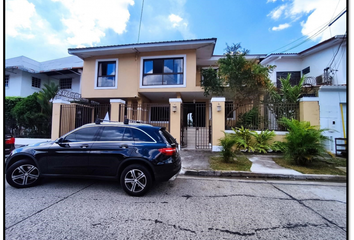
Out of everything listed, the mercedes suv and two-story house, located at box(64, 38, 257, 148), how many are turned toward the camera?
1

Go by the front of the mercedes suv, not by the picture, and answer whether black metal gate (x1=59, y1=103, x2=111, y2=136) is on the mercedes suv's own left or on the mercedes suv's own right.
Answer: on the mercedes suv's own right

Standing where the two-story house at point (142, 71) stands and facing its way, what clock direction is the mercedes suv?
The mercedes suv is roughly at 12 o'clock from the two-story house.

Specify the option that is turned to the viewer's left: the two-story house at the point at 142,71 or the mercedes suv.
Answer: the mercedes suv

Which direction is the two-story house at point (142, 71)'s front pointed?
toward the camera

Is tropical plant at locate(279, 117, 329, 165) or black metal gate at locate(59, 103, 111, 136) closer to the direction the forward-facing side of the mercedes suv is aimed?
the black metal gate

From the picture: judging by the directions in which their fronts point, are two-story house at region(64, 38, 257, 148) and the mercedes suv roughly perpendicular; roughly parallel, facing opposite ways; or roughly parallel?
roughly perpendicular

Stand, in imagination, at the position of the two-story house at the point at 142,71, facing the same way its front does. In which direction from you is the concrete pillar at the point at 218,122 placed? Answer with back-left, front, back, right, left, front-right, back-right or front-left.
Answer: front-left

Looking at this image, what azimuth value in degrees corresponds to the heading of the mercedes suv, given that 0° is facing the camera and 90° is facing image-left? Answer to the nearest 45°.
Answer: approximately 90°

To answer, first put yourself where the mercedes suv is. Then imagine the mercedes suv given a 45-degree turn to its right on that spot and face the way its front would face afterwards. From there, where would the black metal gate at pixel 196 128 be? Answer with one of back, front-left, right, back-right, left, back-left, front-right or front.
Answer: right

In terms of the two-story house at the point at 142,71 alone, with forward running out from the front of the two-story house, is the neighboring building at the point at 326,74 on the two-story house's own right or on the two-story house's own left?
on the two-story house's own left
